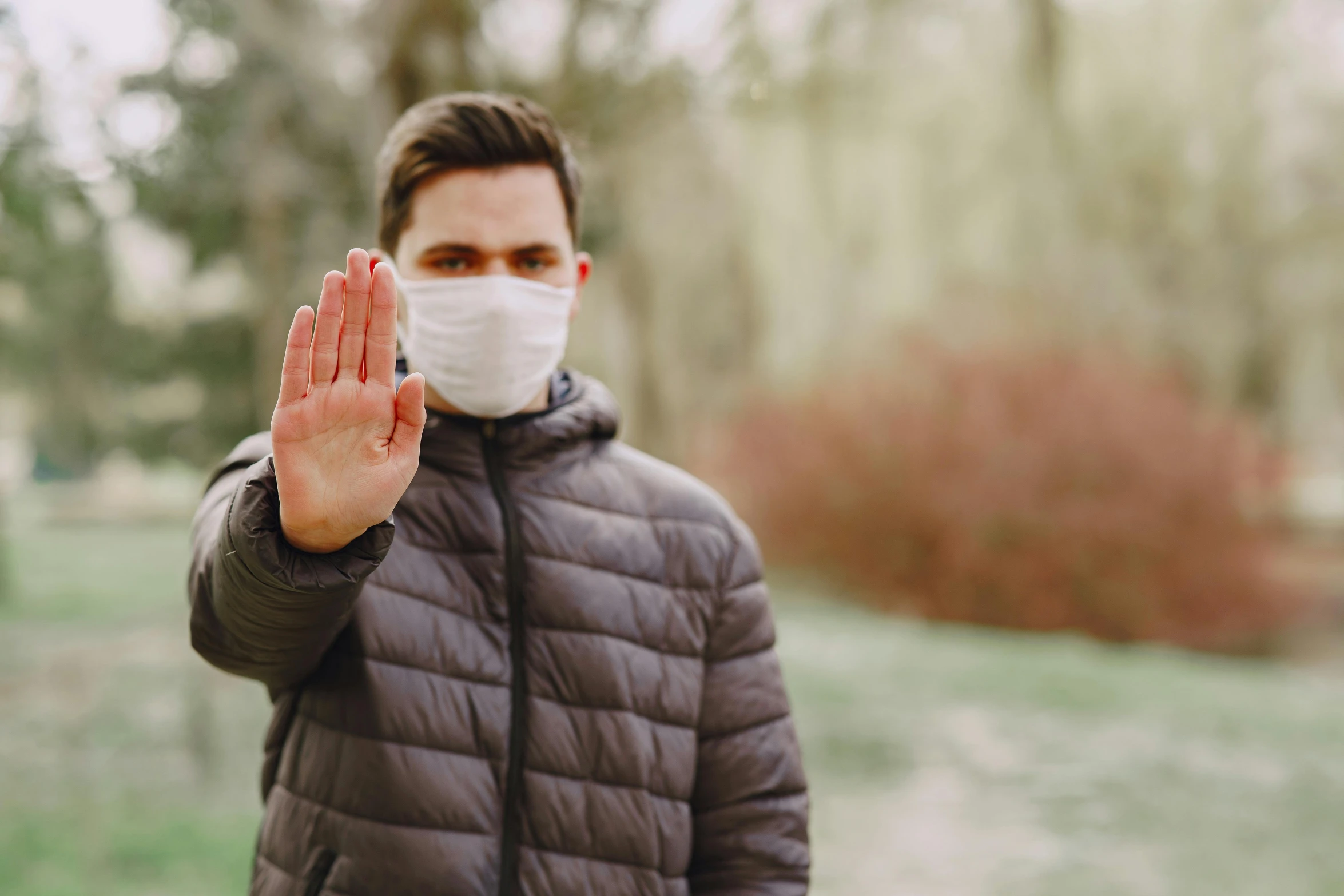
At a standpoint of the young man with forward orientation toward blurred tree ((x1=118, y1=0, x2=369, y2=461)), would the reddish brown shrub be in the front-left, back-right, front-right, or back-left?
front-right

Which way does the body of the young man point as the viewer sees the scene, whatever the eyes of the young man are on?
toward the camera

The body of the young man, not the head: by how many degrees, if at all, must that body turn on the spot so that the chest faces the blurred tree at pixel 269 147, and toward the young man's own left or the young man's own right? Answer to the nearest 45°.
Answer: approximately 180°

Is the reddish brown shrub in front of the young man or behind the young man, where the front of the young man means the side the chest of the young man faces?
behind

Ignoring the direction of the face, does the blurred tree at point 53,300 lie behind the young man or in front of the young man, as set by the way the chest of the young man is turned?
behind
